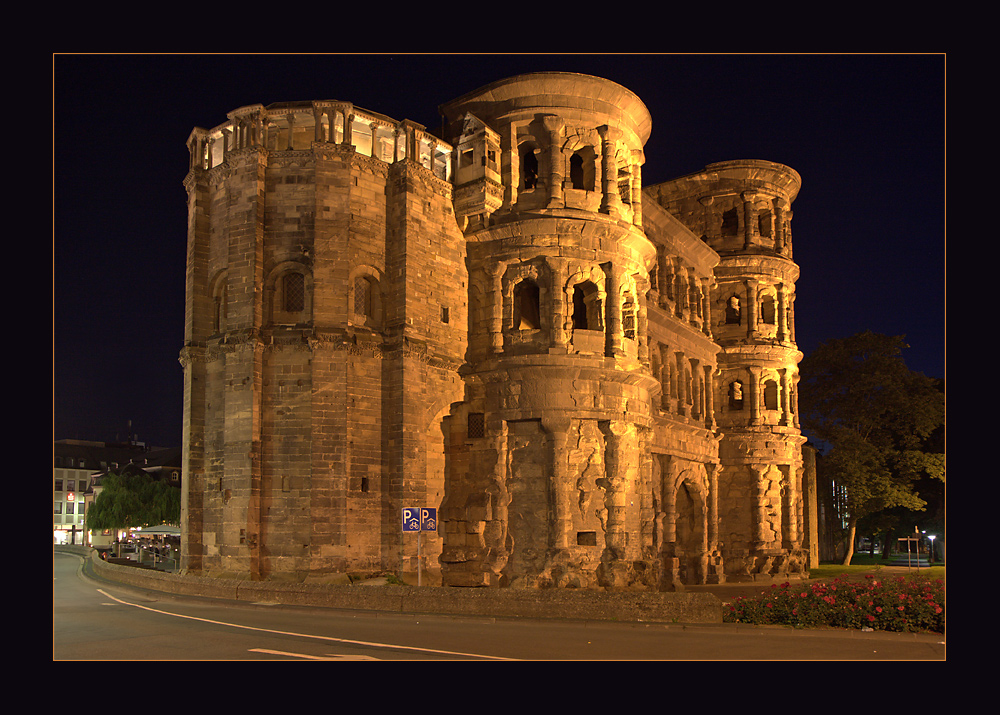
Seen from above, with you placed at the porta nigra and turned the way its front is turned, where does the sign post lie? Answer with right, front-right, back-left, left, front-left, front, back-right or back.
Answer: front-right

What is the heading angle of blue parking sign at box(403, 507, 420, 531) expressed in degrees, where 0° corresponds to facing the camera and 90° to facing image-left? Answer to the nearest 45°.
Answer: approximately 0°

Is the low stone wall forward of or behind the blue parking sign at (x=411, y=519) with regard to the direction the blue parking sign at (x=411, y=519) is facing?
forward

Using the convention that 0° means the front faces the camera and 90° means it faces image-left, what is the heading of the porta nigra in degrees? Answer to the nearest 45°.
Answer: approximately 315°

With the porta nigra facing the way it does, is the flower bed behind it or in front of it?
in front

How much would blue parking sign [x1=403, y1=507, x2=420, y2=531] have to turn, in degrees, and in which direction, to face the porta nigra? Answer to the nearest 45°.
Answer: approximately 180°
